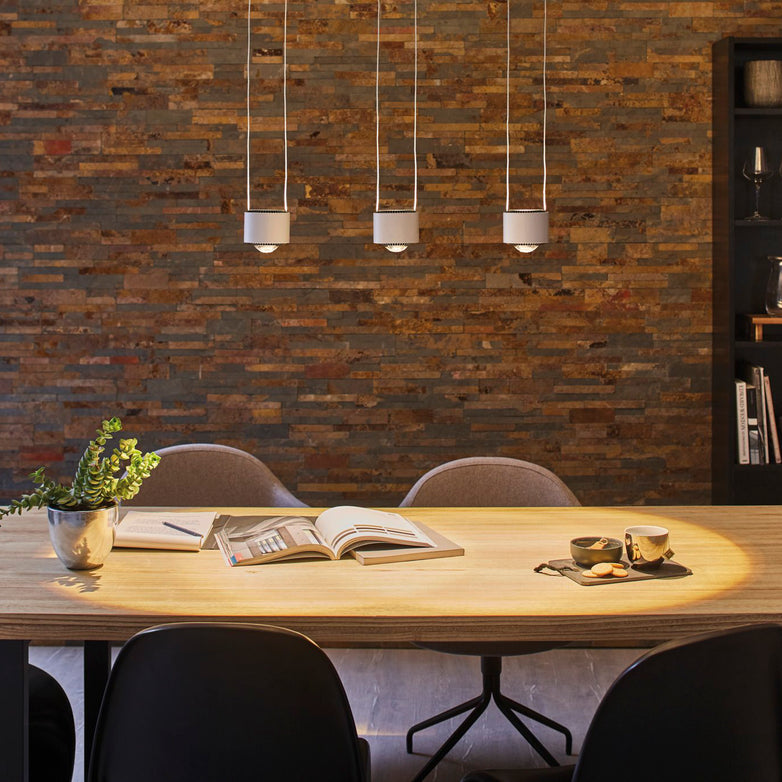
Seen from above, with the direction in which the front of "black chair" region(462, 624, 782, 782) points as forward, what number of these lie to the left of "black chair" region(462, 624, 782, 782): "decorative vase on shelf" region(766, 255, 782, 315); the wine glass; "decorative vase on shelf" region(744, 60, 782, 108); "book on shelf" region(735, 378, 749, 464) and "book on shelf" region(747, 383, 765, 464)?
0

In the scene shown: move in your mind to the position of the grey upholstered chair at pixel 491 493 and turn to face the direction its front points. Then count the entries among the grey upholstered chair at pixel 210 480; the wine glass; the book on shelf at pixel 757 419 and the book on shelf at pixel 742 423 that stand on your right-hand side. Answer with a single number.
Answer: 1

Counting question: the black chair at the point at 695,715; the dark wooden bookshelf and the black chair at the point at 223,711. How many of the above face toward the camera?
1

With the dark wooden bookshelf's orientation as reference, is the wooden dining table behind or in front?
in front

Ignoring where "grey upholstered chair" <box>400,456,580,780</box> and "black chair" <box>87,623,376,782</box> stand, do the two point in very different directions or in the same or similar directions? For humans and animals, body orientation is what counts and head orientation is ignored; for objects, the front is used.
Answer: very different directions

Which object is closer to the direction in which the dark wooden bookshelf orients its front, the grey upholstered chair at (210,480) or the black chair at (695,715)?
the black chair

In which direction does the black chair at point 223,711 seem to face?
away from the camera

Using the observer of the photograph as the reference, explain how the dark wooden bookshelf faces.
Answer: facing the viewer

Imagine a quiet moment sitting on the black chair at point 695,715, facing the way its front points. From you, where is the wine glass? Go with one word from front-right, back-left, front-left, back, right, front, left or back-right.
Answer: front-right

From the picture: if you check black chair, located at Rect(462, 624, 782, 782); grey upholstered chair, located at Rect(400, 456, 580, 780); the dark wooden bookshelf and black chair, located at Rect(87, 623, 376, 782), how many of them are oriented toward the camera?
2

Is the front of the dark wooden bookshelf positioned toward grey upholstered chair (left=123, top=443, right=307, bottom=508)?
no

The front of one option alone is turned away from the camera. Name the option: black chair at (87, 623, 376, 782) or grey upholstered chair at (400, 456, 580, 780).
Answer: the black chair

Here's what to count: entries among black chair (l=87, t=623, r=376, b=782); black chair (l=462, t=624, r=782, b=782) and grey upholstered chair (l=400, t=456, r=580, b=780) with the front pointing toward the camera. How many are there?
1

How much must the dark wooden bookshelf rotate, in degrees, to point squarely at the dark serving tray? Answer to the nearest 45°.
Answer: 0° — it already faces it

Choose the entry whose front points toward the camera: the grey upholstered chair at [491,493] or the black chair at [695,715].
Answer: the grey upholstered chair

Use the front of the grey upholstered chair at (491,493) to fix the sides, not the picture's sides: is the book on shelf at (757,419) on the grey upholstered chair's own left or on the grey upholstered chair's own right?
on the grey upholstered chair's own left

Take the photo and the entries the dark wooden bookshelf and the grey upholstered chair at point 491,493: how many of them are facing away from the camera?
0

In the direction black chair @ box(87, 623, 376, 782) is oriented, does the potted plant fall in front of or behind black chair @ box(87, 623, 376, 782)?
in front
